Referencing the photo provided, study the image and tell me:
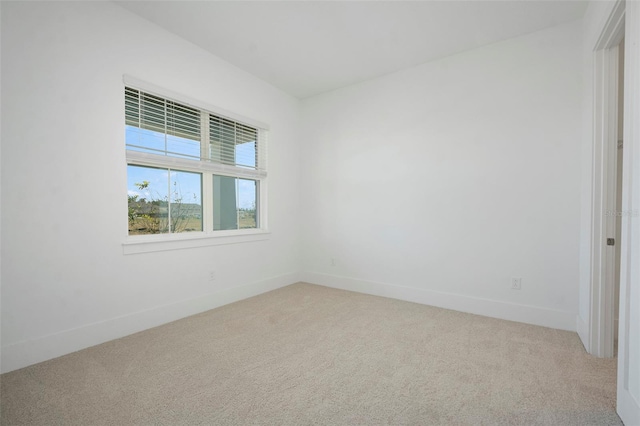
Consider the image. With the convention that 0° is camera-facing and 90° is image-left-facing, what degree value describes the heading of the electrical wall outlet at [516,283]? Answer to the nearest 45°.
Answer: approximately 0°

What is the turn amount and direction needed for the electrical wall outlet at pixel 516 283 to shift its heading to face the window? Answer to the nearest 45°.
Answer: approximately 45° to its right
